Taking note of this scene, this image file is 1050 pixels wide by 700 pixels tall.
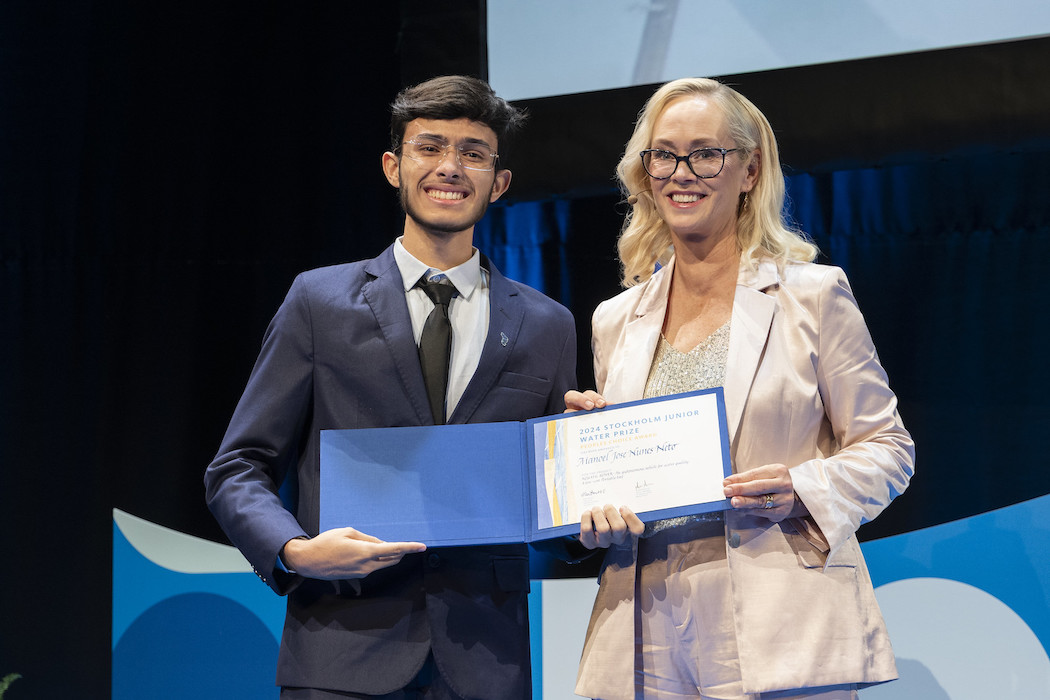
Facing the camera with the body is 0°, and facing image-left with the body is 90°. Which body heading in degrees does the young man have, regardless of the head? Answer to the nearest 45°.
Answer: approximately 0°

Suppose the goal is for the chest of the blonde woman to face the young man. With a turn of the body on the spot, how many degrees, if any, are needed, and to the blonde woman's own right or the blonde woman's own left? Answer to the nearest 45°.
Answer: approximately 45° to the blonde woman's own right

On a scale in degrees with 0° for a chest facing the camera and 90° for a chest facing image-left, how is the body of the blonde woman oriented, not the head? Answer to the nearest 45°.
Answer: approximately 45°

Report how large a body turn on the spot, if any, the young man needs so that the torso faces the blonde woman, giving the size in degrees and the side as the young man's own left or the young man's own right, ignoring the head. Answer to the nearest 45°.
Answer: approximately 90° to the young man's own left
